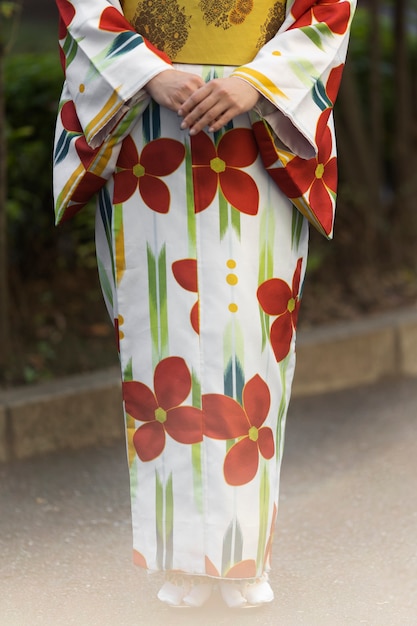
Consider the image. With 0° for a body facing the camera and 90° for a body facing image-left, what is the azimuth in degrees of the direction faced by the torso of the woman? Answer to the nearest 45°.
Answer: approximately 0°

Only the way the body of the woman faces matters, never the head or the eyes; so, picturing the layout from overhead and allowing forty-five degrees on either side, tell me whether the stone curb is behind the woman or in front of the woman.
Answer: behind
